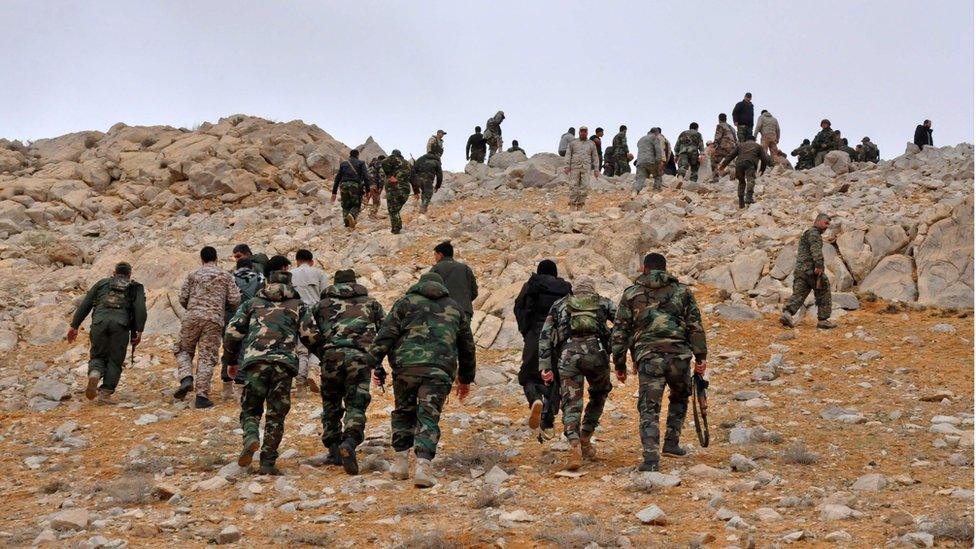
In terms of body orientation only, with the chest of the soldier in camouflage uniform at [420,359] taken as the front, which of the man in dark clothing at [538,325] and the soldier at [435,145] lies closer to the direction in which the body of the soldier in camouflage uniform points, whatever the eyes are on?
the soldier

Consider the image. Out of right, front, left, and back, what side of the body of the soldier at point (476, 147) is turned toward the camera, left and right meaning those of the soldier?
back

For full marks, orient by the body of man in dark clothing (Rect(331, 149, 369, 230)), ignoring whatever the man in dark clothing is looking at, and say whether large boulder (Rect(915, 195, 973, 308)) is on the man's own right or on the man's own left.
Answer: on the man's own right

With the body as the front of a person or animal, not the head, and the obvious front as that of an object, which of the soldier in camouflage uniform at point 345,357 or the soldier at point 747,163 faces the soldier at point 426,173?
the soldier in camouflage uniform

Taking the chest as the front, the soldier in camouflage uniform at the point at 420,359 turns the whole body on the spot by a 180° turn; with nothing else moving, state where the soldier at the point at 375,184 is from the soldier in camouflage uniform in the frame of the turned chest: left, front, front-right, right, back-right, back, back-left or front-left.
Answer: back

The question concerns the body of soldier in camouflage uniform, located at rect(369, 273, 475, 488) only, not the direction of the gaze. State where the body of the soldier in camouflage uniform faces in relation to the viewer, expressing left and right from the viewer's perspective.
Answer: facing away from the viewer

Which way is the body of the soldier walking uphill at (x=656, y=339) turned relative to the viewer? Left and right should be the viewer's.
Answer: facing away from the viewer

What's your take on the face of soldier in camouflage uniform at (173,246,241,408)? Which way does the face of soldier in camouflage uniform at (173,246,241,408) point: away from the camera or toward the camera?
away from the camera

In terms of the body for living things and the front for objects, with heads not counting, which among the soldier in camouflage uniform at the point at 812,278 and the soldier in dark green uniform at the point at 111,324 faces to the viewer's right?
the soldier in camouflage uniform at the point at 812,278

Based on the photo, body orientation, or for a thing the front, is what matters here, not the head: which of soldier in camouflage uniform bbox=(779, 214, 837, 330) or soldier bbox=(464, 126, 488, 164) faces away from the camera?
the soldier

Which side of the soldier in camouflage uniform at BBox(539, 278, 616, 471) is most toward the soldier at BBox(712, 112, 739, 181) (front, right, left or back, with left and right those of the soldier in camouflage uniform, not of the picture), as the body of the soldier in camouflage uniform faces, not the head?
front

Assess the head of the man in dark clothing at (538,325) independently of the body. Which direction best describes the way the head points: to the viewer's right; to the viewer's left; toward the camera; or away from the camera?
away from the camera

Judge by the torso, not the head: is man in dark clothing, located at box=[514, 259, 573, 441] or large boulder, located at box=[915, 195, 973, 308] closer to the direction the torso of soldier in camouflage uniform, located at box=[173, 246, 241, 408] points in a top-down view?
the large boulder

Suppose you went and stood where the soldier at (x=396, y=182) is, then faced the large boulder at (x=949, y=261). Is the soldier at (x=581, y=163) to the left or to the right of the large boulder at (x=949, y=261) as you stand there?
left

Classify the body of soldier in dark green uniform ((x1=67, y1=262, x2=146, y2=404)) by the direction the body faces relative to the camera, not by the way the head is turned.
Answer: away from the camera

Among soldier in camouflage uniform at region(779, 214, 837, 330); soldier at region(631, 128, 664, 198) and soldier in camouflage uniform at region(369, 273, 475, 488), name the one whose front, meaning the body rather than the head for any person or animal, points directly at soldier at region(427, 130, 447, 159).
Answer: soldier in camouflage uniform at region(369, 273, 475, 488)

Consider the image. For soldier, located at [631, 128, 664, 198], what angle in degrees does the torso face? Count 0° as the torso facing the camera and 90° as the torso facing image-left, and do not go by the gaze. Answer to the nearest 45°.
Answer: approximately 225°

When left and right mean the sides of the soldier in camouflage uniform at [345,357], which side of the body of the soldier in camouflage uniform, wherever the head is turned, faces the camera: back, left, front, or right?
back

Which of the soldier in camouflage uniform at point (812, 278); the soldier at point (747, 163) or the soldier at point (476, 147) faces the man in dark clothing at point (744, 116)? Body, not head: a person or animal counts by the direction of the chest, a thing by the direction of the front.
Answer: the soldier at point (747, 163)
